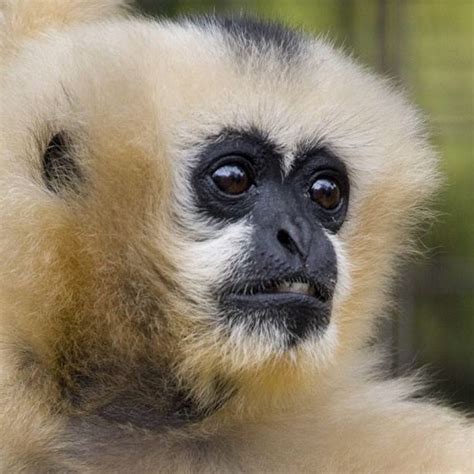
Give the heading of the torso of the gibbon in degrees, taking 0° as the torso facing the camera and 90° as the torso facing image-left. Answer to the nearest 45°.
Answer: approximately 315°
